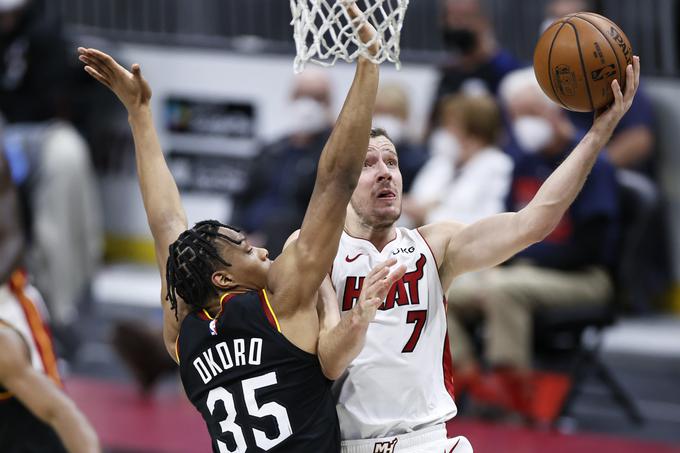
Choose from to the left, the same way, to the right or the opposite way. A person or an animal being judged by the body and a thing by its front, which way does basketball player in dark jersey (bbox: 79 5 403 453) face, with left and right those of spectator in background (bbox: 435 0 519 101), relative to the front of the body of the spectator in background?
the opposite way

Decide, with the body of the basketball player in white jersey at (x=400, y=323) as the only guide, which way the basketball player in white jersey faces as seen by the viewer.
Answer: toward the camera

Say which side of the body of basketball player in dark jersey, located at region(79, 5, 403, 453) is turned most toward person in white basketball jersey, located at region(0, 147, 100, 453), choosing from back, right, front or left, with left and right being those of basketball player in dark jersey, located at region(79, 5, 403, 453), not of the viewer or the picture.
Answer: left

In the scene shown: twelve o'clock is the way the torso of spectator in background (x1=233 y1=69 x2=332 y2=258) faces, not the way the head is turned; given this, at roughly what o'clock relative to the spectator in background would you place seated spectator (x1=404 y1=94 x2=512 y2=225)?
The seated spectator is roughly at 9 o'clock from the spectator in background.

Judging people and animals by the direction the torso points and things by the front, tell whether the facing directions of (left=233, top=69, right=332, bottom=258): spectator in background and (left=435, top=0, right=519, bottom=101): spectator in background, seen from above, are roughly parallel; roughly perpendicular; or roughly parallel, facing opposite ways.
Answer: roughly parallel

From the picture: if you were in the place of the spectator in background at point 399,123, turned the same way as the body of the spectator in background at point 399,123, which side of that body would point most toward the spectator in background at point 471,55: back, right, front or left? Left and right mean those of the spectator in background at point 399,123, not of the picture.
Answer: back

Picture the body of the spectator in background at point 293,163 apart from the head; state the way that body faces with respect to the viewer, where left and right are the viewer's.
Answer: facing the viewer and to the left of the viewer

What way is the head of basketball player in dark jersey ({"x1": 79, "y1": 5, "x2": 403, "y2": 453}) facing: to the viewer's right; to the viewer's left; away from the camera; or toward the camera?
to the viewer's right

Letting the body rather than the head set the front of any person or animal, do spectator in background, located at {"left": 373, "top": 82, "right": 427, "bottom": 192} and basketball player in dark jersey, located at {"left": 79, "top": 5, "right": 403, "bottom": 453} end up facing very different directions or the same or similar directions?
very different directions

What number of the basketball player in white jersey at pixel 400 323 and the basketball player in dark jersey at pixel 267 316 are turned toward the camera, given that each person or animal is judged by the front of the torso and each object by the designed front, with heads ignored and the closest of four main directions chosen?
1

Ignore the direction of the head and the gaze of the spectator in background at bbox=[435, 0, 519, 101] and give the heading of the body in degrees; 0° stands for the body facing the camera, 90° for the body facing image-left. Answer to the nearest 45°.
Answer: approximately 45°
